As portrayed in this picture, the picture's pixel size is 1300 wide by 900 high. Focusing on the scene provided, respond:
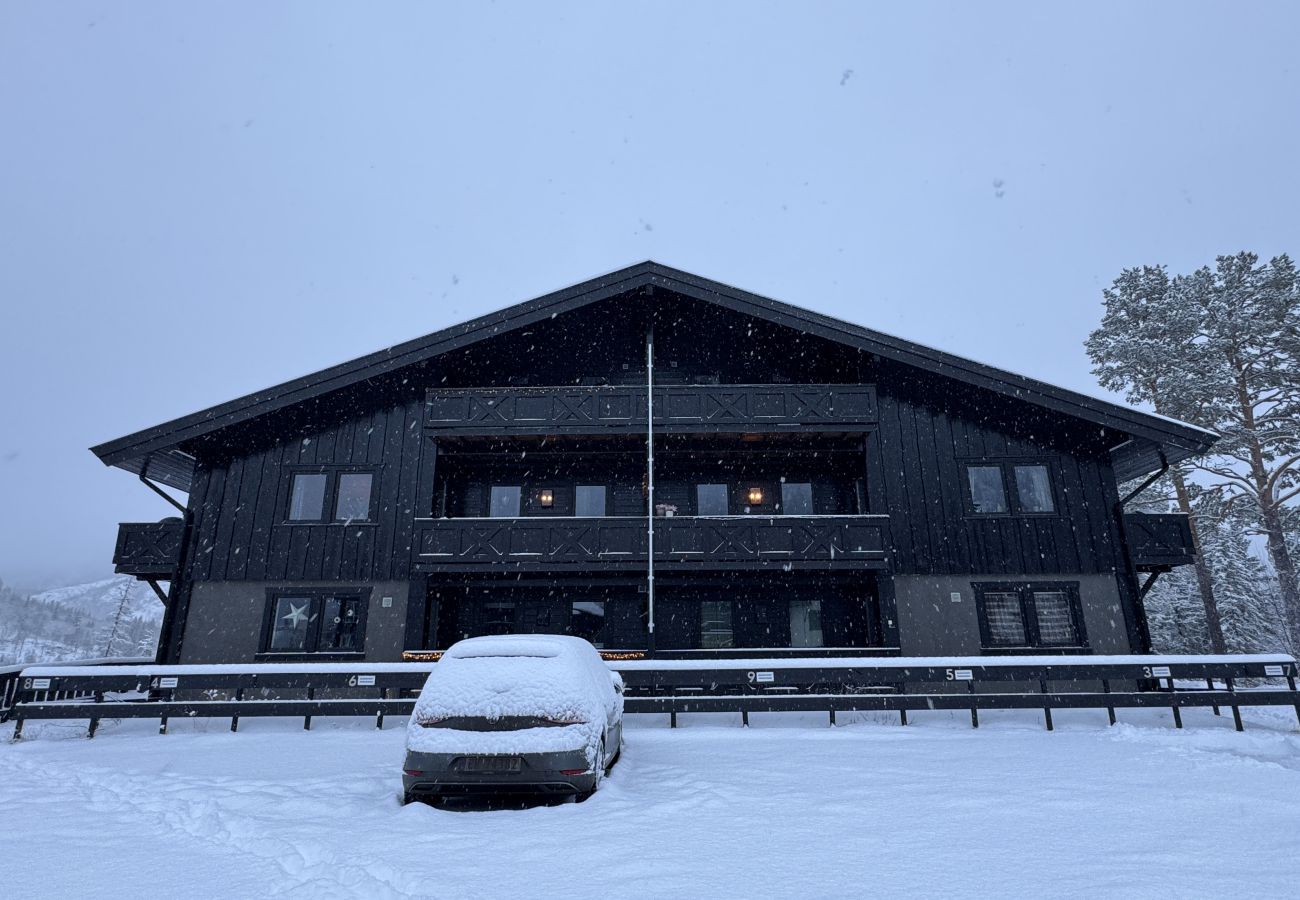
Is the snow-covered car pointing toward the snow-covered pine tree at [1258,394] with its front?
no

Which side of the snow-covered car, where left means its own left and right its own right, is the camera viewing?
back

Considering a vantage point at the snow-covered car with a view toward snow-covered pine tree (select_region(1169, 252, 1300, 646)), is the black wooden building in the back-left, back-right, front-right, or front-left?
front-left

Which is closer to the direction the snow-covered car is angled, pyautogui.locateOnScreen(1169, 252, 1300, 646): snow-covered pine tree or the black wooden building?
the black wooden building

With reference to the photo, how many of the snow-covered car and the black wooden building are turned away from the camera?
1

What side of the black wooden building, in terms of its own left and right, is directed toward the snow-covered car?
front

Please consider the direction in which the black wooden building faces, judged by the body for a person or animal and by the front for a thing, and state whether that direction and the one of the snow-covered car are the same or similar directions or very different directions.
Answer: very different directions

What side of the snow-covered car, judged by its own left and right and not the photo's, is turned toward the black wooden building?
front

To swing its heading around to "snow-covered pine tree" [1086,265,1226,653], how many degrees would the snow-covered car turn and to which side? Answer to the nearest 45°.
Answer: approximately 45° to its right

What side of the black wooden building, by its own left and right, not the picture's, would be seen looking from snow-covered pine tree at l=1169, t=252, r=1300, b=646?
left

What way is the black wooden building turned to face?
toward the camera

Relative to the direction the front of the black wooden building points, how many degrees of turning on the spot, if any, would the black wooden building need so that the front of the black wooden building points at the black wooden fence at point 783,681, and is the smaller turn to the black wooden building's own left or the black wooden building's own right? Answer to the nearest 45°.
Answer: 0° — it already faces it

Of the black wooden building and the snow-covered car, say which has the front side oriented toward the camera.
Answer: the black wooden building

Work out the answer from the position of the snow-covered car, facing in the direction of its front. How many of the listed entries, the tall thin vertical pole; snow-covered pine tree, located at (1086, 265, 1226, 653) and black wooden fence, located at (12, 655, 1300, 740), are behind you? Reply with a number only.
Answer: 0
